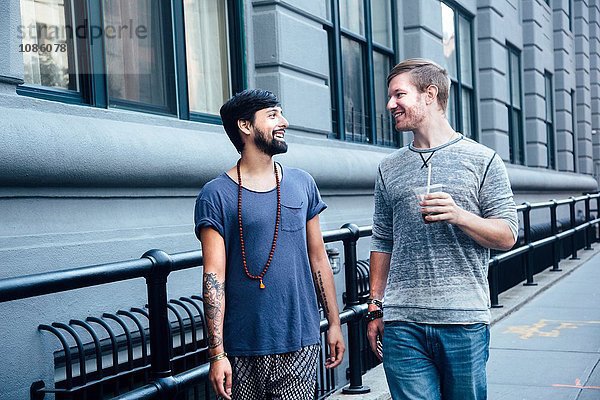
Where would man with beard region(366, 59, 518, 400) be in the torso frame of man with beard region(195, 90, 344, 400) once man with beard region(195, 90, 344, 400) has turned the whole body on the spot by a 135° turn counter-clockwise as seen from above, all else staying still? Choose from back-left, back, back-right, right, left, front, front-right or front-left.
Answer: front-right

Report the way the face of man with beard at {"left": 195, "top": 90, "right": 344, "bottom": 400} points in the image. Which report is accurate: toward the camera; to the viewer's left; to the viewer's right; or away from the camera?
to the viewer's right

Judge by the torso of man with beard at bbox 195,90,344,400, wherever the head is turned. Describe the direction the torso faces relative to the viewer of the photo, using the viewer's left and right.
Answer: facing the viewer
